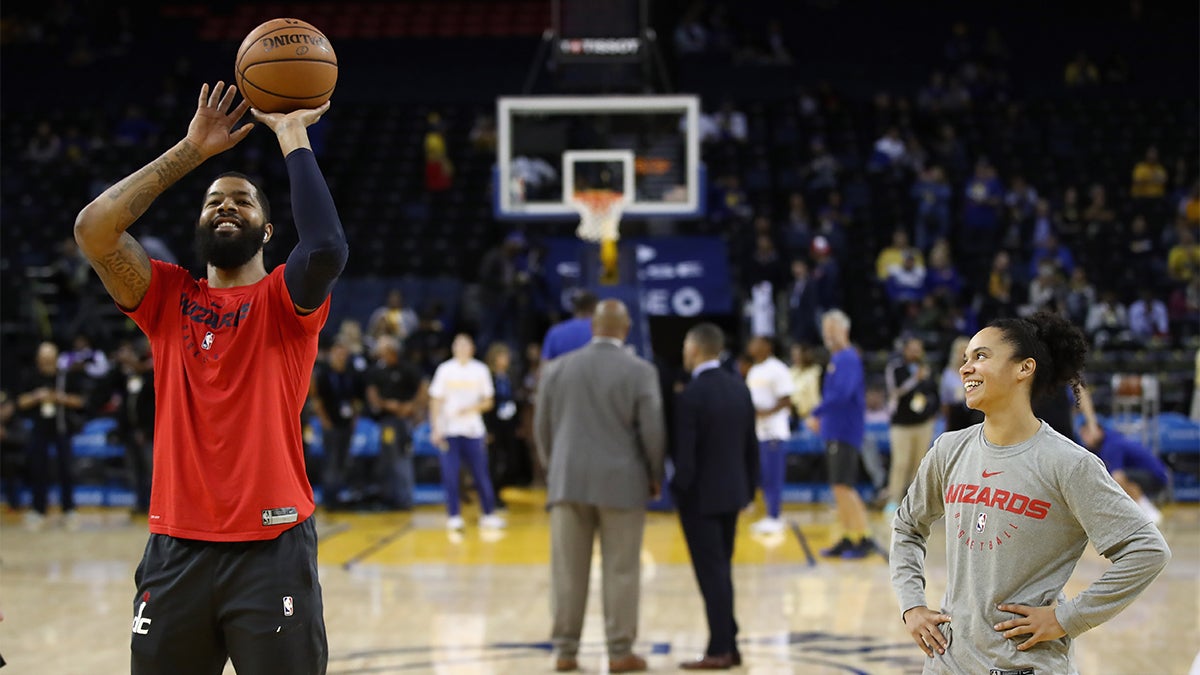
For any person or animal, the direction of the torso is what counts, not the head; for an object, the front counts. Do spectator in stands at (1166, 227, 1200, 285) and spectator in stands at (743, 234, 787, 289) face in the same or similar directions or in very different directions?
same or similar directions

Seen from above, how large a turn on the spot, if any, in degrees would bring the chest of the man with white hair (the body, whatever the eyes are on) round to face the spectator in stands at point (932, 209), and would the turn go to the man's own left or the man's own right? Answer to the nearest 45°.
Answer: approximately 90° to the man's own right

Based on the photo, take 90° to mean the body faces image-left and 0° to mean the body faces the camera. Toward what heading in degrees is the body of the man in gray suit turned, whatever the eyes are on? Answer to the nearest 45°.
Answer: approximately 180°

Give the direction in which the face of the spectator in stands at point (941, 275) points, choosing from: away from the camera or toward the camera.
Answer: toward the camera

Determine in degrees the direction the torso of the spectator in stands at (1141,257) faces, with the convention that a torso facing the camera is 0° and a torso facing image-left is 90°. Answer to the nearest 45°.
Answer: approximately 0°

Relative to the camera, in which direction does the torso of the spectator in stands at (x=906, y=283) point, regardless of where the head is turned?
toward the camera

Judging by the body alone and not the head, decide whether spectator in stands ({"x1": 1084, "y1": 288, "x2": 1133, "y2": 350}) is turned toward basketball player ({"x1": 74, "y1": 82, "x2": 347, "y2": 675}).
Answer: yes

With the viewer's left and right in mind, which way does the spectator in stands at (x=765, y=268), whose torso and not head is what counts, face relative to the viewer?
facing the viewer

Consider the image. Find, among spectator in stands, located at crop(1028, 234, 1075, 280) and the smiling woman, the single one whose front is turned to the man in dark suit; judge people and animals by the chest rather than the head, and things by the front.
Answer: the spectator in stands

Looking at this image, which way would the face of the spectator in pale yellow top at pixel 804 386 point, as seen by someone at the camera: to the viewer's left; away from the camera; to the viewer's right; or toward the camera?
toward the camera

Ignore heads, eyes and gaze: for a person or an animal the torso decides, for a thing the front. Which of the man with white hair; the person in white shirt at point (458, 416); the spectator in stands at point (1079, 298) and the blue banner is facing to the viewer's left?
the man with white hair

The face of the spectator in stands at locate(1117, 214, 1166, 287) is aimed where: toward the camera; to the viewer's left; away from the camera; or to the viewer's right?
toward the camera

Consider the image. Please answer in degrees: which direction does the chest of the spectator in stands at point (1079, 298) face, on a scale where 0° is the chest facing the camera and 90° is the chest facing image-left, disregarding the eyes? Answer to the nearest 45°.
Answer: approximately 0°

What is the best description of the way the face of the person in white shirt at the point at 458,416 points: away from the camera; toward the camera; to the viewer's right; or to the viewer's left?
toward the camera

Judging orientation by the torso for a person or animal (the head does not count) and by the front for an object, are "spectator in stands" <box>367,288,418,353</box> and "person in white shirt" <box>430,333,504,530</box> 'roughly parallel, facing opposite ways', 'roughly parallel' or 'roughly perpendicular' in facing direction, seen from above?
roughly parallel

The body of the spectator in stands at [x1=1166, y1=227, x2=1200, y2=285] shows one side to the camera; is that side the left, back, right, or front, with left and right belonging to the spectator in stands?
front

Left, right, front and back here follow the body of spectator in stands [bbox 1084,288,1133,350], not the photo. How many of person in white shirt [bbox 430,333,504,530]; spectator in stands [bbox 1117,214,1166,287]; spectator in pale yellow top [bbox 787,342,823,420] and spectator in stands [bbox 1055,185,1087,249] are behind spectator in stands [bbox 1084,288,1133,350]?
2

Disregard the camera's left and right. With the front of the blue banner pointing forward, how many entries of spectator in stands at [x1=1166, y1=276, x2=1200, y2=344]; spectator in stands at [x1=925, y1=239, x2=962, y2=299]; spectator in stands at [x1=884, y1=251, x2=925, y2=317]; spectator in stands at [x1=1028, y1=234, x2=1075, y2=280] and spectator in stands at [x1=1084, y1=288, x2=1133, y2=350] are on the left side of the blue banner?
5

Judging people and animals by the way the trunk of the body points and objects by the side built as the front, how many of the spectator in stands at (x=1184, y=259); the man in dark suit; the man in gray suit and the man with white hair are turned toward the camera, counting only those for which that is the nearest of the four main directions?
1
